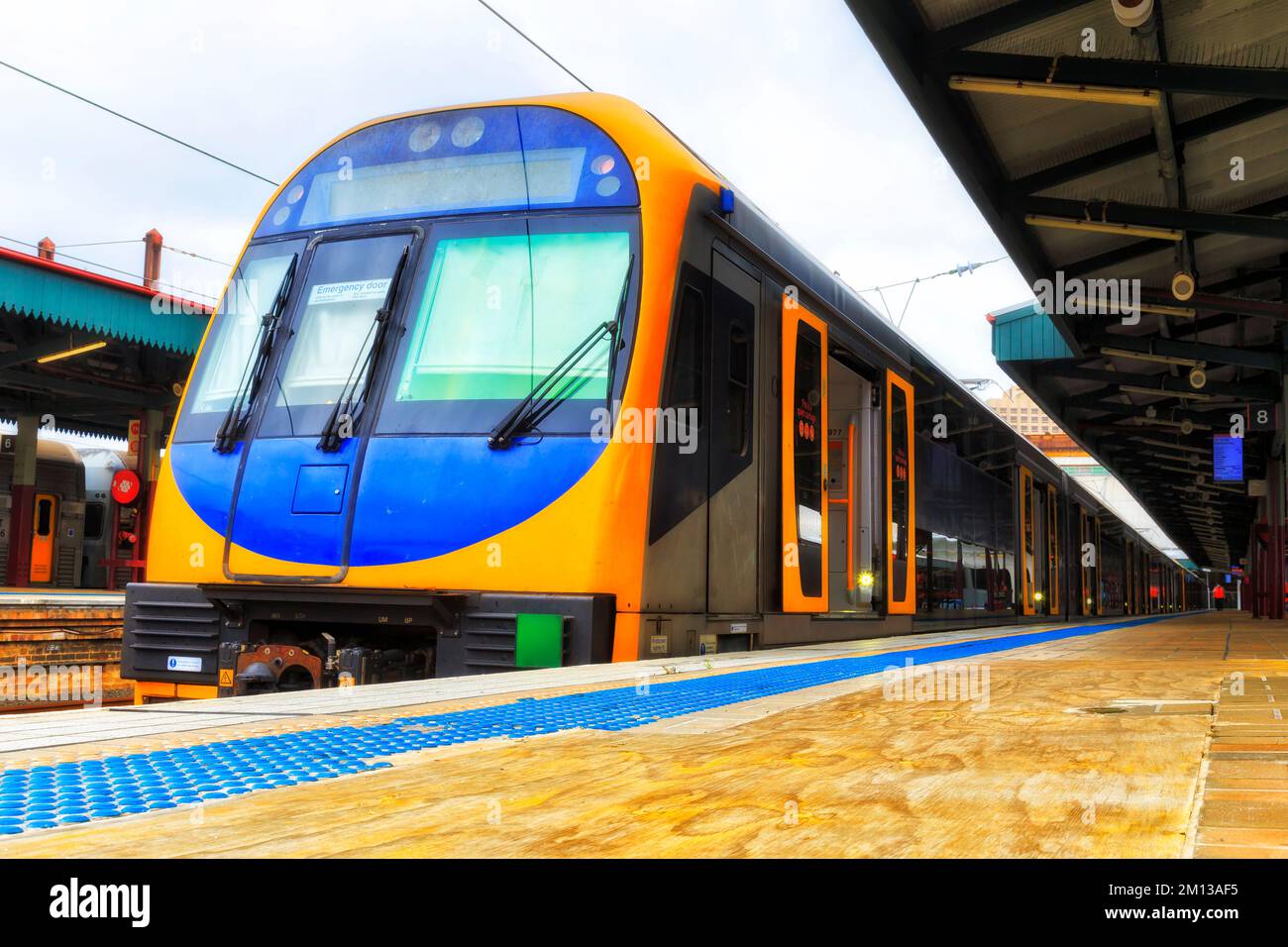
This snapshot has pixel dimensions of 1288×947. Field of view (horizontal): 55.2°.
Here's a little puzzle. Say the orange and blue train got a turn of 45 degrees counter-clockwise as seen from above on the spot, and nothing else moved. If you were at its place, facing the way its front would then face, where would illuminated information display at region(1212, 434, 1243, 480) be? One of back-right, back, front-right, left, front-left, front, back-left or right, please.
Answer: back-left

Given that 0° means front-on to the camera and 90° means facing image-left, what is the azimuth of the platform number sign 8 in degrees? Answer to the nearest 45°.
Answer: approximately 0°

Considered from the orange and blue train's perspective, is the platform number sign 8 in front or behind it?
behind

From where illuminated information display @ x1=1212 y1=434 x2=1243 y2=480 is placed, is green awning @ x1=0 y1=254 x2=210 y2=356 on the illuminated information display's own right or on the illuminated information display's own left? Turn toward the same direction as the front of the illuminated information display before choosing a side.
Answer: on the illuminated information display's own right

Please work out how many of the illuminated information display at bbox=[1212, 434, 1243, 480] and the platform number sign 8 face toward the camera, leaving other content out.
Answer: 2

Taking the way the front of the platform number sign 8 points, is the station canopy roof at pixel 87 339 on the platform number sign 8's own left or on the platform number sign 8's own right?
on the platform number sign 8's own right

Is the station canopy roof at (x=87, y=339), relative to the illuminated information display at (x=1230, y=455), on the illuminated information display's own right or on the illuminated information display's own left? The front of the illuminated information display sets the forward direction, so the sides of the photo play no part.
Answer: on the illuminated information display's own right

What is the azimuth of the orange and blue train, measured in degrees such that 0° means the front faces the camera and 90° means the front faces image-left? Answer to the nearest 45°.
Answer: approximately 45°
